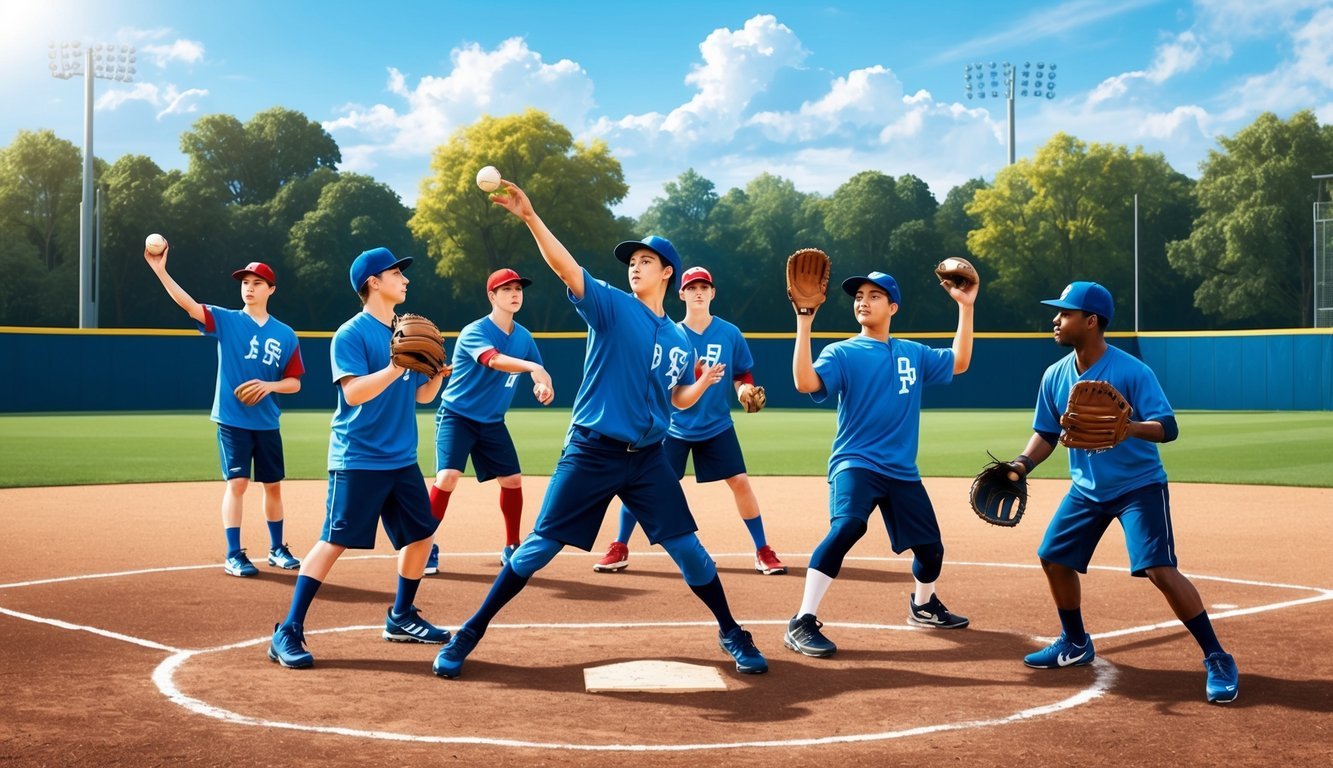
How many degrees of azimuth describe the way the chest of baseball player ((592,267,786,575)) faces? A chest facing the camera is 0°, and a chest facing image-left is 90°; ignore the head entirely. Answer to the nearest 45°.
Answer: approximately 0°

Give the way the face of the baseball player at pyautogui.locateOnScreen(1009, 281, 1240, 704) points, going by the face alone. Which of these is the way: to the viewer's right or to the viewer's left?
to the viewer's left

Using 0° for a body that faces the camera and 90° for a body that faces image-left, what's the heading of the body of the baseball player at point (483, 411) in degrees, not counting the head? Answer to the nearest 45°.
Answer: approximately 315°

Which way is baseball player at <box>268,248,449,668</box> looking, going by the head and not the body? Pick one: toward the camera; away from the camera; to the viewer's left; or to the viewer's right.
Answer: to the viewer's right

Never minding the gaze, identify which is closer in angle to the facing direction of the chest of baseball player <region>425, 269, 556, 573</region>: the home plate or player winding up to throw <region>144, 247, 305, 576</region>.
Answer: the home plate

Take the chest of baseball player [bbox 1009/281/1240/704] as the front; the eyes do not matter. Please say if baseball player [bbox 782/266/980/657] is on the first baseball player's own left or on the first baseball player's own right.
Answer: on the first baseball player's own right

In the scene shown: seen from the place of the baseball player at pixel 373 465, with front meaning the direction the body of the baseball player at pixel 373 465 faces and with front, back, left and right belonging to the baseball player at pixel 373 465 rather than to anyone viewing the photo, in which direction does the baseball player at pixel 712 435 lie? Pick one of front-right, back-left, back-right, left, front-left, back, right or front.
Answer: left

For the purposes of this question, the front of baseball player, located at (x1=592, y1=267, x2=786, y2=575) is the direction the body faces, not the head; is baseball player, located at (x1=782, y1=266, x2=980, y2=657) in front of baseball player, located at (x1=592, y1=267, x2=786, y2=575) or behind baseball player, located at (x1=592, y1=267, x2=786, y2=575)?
in front

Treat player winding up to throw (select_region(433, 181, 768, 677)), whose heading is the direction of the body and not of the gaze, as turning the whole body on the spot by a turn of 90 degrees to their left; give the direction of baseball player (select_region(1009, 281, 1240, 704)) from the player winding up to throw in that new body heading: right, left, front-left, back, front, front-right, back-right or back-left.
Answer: front

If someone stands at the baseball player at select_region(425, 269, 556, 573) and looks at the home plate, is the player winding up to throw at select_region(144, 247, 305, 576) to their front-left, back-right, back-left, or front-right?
back-right
